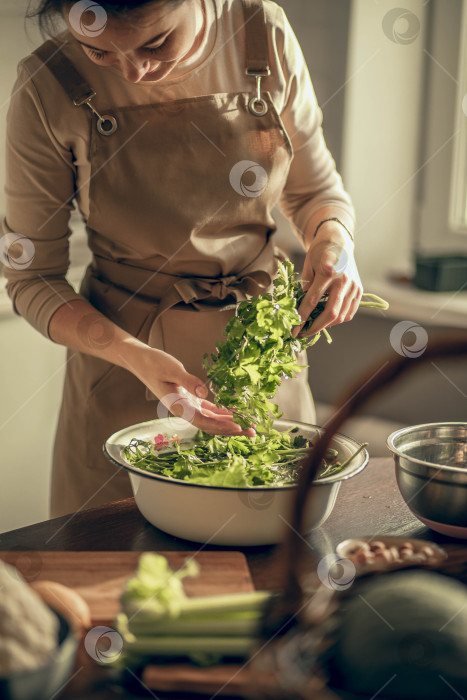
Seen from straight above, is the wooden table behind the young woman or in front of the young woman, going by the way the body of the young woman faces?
in front

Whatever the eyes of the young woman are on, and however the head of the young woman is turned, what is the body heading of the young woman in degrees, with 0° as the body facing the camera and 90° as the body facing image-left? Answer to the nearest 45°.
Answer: approximately 0°

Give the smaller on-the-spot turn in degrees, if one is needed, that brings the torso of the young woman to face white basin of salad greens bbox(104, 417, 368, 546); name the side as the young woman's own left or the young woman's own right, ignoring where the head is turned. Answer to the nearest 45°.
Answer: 0° — they already face it

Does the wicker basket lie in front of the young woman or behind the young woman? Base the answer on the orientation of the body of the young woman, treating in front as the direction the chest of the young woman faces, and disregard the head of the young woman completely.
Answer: in front

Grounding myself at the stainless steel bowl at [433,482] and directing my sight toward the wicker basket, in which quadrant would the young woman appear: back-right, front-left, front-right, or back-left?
back-right
